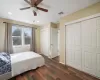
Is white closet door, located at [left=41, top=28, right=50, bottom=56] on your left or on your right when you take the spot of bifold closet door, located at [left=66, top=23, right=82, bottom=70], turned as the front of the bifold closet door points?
on your right

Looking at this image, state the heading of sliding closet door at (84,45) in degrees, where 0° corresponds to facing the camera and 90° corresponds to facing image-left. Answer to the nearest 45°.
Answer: approximately 45°

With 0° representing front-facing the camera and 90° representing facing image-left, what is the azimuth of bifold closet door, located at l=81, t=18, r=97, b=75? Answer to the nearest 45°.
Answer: approximately 45°

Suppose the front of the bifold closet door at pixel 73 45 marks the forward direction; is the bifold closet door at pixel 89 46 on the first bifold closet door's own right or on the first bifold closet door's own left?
on the first bifold closet door's own left

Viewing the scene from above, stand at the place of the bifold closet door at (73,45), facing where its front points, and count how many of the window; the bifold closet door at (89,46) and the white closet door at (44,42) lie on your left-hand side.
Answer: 1

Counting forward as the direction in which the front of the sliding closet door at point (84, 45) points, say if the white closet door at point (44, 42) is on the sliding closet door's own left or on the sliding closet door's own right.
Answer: on the sliding closet door's own right

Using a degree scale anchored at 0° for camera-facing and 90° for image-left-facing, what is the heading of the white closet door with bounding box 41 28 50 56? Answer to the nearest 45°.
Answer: approximately 45°

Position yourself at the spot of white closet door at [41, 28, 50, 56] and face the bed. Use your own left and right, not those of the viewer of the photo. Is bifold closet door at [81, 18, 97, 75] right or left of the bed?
left

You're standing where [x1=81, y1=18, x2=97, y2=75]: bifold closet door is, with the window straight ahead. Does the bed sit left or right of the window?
left

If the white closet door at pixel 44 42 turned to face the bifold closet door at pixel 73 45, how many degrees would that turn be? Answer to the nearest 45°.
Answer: approximately 90° to its left

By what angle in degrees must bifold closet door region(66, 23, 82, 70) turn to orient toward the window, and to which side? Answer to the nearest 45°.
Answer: approximately 45° to its right
